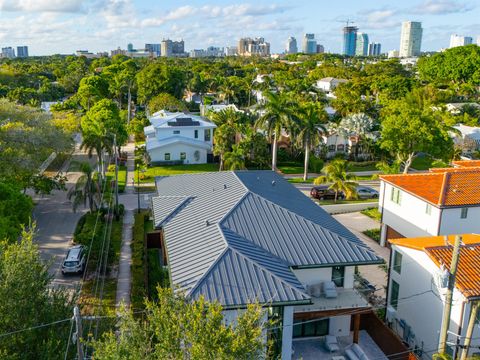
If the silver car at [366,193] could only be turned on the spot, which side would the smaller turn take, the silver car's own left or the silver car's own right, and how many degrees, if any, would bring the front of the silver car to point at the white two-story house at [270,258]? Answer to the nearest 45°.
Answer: approximately 90° to the silver car's own right

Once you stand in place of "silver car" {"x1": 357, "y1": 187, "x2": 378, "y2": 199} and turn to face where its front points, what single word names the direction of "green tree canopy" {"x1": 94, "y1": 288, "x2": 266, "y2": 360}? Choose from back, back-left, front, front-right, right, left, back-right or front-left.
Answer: right

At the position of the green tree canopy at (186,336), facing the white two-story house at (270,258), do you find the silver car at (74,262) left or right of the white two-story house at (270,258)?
left

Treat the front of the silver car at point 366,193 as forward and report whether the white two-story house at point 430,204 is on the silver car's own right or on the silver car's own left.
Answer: on the silver car's own right

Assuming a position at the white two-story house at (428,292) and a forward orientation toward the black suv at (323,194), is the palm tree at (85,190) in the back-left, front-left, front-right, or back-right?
front-left

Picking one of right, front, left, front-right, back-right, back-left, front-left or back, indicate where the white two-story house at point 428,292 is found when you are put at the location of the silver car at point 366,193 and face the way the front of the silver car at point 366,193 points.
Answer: right

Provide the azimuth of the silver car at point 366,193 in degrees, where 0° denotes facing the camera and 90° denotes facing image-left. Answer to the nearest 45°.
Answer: approximately 270°

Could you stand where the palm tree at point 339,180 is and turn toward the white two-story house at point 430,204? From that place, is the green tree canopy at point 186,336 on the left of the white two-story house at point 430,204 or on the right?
right

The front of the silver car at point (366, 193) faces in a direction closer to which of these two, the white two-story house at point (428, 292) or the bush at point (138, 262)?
the white two-story house

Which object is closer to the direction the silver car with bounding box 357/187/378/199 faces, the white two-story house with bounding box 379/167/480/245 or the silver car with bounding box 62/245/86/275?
the white two-story house

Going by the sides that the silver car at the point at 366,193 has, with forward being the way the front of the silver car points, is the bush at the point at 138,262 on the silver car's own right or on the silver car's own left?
on the silver car's own right
